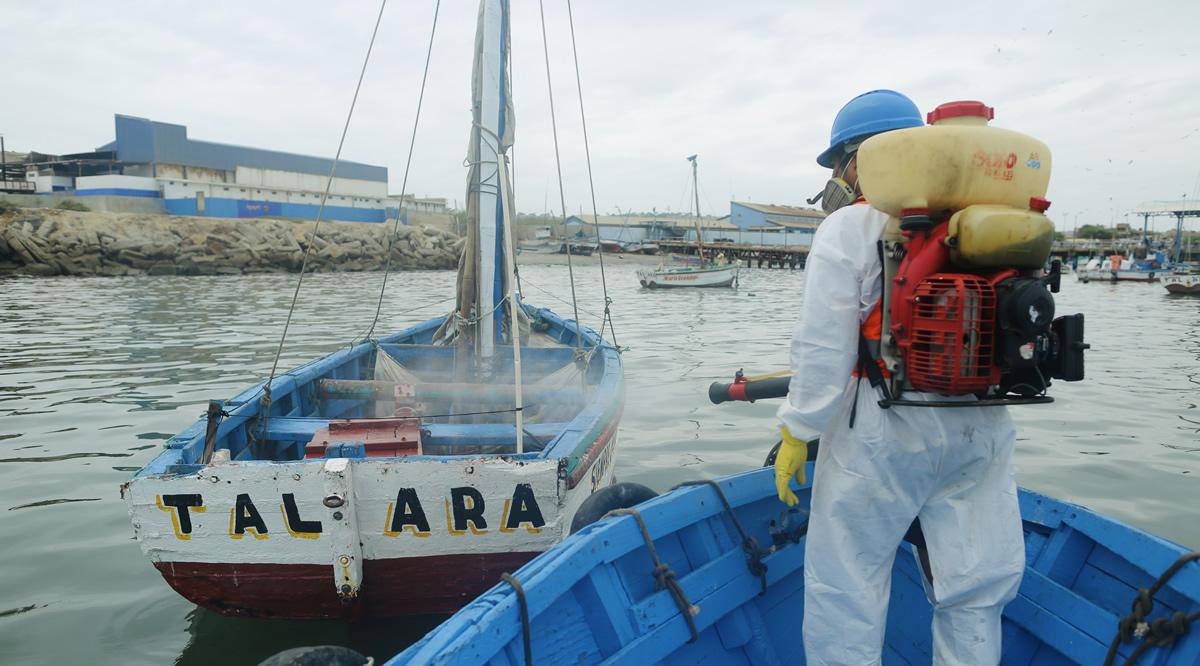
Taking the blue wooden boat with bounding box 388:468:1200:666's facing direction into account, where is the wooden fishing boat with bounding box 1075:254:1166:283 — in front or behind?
in front

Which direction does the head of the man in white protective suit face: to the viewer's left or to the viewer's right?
to the viewer's left

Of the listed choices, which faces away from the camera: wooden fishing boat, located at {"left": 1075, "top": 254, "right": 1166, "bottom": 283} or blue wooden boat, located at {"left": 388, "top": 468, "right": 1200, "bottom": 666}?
the blue wooden boat

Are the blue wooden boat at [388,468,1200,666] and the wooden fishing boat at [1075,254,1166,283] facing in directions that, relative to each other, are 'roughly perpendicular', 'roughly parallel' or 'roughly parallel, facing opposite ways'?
roughly perpendicular
